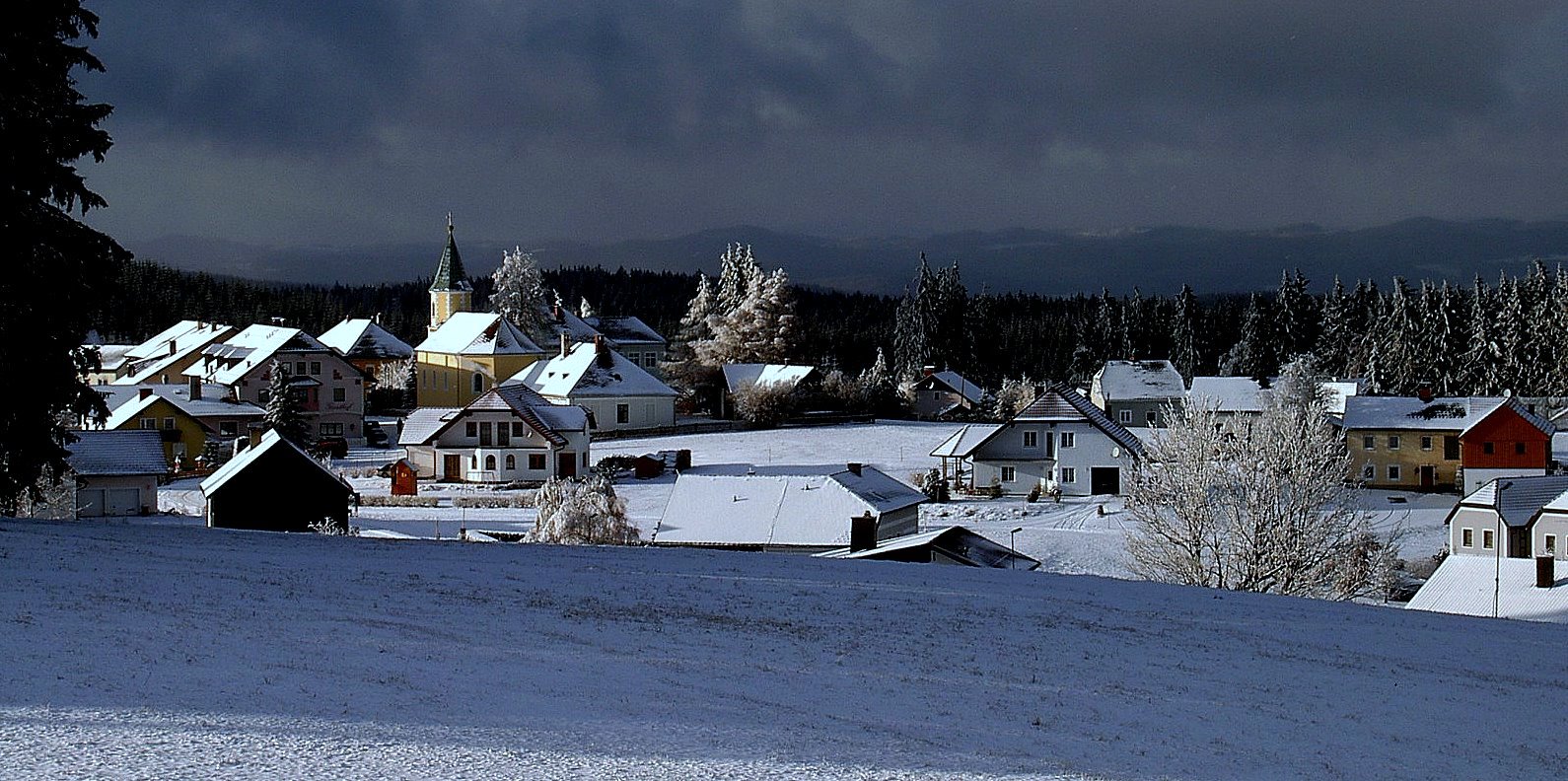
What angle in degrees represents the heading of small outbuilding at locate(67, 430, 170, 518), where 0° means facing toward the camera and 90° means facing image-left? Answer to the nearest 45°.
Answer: approximately 0°

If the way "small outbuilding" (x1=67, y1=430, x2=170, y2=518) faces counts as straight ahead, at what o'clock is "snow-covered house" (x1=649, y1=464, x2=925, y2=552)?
The snow-covered house is roughly at 10 o'clock from the small outbuilding.

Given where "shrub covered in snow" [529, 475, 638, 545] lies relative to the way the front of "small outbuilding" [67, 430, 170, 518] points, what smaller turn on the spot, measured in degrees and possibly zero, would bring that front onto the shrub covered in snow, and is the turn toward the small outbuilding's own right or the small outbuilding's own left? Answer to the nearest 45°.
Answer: approximately 45° to the small outbuilding's own left

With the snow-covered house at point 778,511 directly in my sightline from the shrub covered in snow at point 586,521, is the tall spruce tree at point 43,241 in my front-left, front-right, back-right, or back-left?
back-right

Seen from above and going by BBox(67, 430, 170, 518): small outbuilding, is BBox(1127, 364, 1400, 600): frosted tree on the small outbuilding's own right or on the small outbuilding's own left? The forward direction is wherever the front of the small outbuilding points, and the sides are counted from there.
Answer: on the small outbuilding's own left

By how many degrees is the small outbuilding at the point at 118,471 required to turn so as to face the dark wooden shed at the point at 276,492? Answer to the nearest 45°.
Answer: approximately 45° to its left
